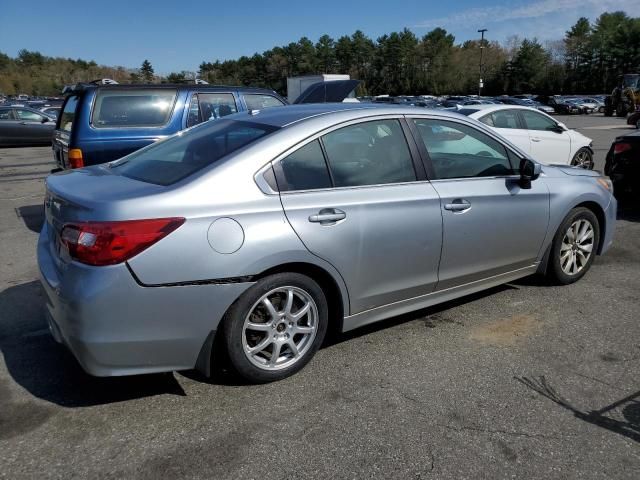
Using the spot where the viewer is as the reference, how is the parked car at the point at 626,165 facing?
facing away from the viewer and to the right of the viewer

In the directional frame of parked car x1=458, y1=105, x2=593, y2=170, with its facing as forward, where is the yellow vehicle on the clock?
The yellow vehicle is roughly at 11 o'clock from the parked car.

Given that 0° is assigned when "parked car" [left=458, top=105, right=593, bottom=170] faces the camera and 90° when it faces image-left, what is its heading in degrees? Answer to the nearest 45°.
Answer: approximately 225°

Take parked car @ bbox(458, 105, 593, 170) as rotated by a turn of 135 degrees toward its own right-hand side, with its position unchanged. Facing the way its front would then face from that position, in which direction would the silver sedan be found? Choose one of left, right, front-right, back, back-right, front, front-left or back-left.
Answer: front

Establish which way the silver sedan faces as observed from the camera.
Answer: facing away from the viewer and to the right of the viewer

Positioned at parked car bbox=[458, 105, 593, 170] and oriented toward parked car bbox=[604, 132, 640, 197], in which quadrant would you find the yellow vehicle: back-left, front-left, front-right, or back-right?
back-left
